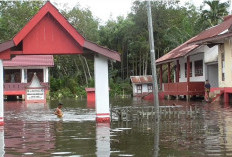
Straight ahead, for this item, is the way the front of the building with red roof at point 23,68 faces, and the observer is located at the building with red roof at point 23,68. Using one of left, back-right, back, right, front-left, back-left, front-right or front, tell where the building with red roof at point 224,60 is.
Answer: front-left

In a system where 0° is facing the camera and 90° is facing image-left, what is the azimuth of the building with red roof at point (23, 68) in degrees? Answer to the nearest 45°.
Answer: approximately 0°
